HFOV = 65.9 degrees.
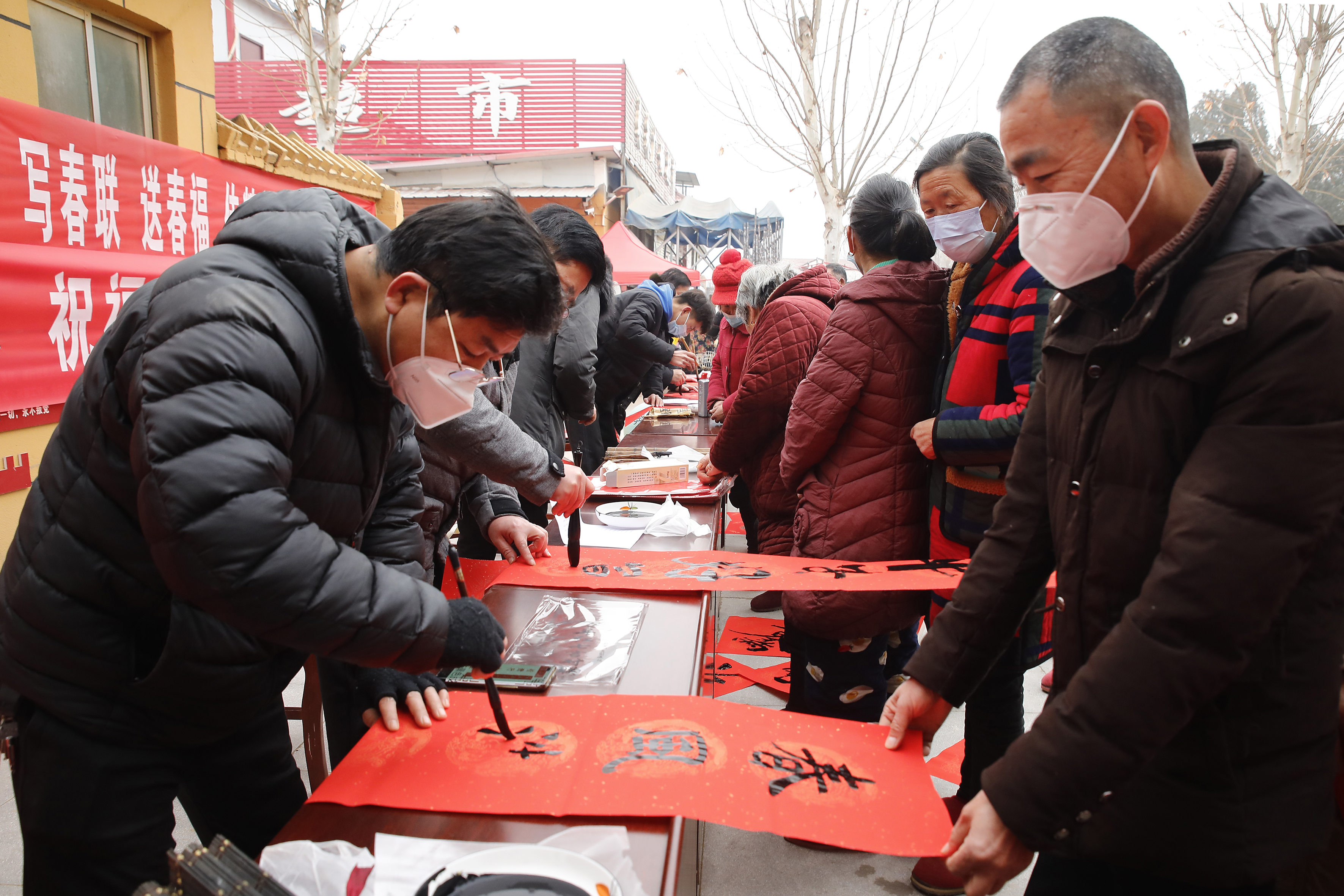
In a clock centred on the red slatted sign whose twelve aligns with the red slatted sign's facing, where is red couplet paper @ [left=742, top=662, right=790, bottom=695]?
The red couplet paper is roughly at 12 o'clock from the red slatted sign.

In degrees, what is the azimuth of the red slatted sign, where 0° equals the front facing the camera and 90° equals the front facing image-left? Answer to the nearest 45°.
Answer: approximately 0°

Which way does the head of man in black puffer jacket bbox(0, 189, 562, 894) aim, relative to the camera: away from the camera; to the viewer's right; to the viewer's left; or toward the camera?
to the viewer's right

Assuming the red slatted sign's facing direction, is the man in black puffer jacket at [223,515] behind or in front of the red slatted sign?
in front

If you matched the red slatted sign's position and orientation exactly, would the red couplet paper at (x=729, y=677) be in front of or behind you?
in front

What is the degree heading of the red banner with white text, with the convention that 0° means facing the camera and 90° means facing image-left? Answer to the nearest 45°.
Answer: approximately 315°

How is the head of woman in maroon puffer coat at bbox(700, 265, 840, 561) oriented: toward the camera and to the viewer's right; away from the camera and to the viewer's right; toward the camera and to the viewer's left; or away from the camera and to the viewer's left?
away from the camera and to the viewer's left

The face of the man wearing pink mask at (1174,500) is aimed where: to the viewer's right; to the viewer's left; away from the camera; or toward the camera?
to the viewer's left

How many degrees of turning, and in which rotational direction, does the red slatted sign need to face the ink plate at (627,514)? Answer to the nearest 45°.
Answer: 0° — it already faces it

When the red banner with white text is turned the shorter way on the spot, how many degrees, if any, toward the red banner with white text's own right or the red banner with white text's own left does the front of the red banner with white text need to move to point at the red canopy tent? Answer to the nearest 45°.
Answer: approximately 90° to the red banner with white text's own left

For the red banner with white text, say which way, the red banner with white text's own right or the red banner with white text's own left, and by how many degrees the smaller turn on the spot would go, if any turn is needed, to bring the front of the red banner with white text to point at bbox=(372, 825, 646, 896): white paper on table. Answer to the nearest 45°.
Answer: approximately 45° to the red banner with white text's own right

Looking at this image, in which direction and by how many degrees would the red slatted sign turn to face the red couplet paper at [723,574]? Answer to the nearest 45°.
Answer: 0° — it already faces it

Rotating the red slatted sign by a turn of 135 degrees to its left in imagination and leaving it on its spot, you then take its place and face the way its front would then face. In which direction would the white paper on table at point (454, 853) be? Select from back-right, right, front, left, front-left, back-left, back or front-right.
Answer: back-right
